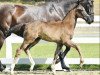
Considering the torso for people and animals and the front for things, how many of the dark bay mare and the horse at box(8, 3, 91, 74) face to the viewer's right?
2

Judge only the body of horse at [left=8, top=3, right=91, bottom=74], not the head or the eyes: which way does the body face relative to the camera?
to the viewer's right

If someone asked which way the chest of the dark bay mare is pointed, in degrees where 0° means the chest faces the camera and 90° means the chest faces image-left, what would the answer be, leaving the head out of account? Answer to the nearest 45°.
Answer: approximately 270°
